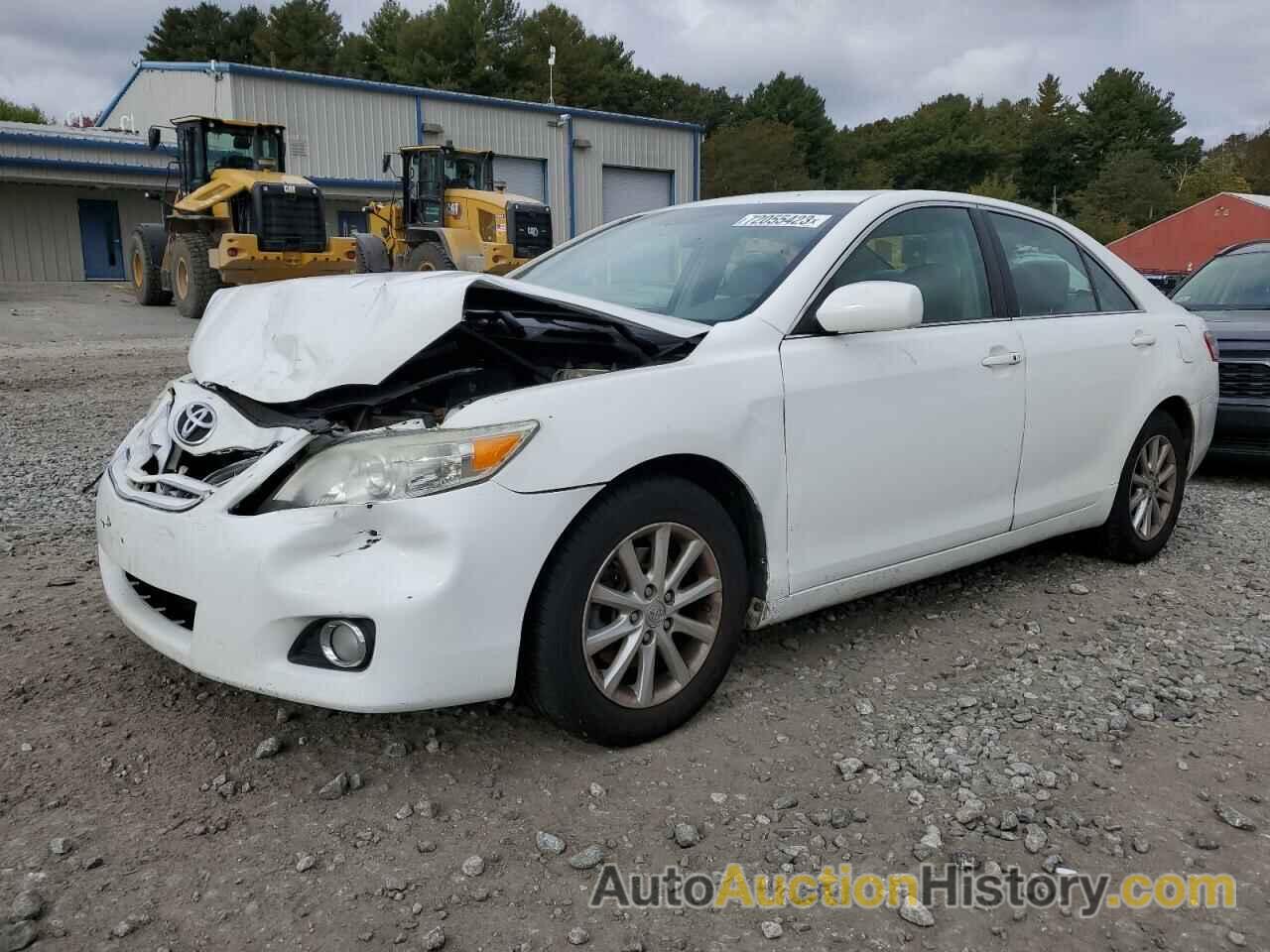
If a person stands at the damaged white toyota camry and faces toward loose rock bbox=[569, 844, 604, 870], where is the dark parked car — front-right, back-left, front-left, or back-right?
back-left

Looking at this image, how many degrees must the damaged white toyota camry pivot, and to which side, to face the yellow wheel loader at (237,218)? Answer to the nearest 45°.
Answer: approximately 90° to its right

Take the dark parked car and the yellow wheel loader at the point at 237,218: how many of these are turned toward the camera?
1

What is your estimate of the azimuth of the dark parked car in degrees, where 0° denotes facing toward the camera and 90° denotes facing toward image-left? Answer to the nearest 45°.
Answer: approximately 0°

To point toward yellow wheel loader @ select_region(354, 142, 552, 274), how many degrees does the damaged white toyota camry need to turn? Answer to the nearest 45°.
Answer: approximately 135° to its right

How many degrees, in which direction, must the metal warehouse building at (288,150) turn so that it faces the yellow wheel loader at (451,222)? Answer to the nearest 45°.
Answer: approximately 45° to its right

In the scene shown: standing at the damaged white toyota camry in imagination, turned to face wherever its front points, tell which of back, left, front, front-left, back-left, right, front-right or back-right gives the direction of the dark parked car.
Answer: back
